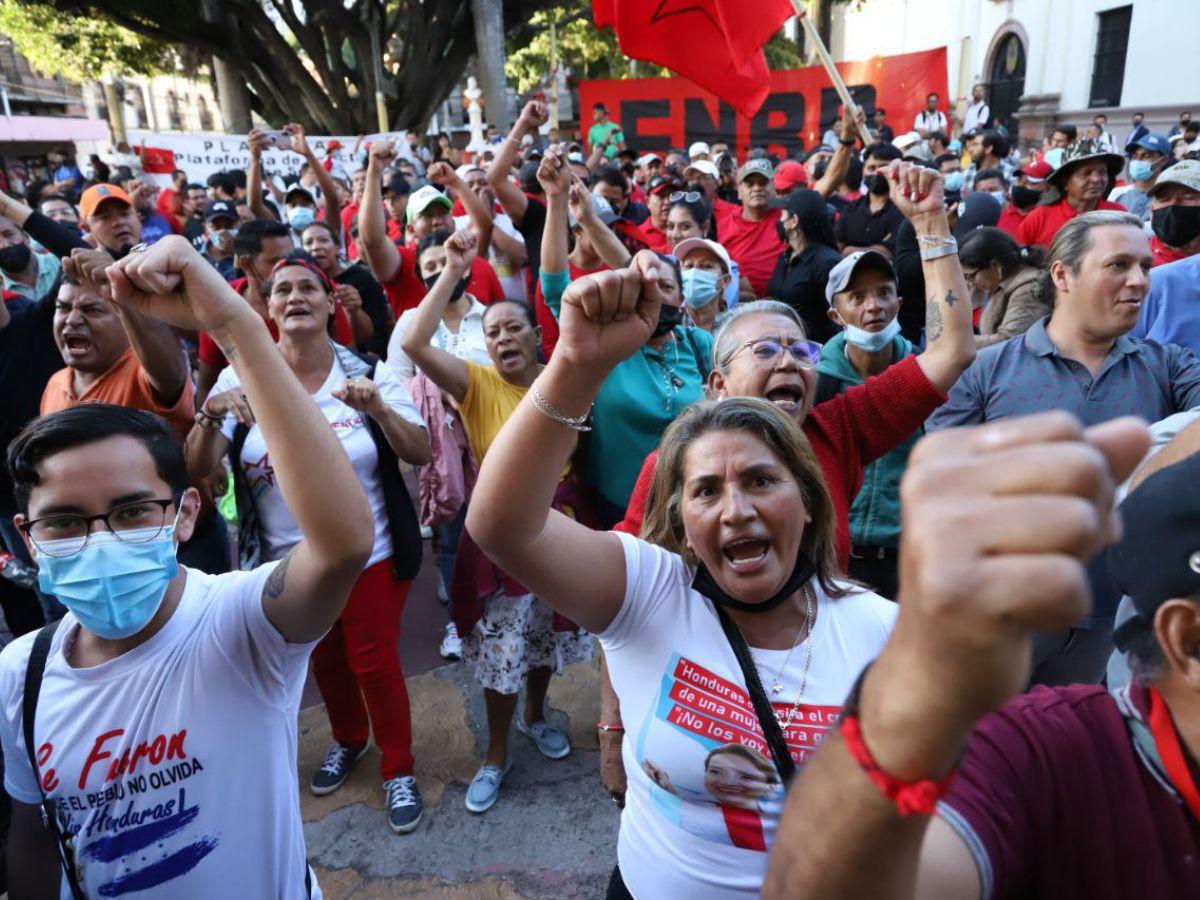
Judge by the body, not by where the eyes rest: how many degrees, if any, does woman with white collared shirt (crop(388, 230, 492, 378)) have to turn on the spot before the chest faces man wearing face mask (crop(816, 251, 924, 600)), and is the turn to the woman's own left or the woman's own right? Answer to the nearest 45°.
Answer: approximately 45° to the woman's own left

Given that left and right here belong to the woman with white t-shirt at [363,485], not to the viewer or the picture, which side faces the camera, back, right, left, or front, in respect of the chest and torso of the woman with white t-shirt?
front

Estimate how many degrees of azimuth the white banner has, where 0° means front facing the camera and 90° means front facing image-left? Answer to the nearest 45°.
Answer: approximately 0°

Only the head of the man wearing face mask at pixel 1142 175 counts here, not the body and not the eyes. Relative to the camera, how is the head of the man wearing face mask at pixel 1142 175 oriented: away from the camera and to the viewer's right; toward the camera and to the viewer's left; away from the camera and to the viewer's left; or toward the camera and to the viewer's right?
toward the camera and to the viewer's left

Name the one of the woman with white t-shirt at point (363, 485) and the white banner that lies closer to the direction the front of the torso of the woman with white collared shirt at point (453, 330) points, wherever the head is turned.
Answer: the woman with white t-shirt

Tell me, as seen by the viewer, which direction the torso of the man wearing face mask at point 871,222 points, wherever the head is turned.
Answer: toward the camera

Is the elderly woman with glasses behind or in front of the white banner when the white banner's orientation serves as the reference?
in front

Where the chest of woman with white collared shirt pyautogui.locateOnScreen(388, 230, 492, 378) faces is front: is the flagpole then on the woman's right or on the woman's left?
on the woman's left
